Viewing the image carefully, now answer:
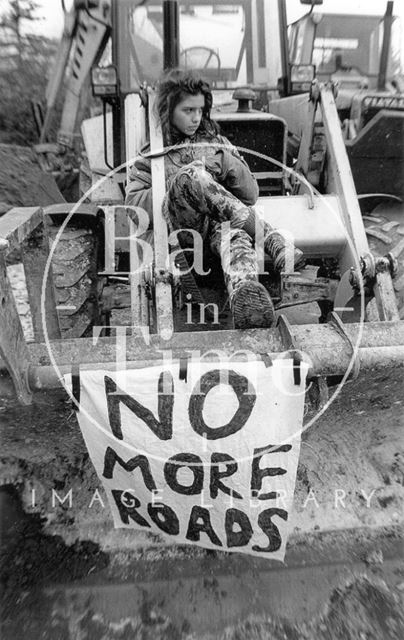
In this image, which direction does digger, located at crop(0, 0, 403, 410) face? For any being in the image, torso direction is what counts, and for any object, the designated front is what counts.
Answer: toward the camera
